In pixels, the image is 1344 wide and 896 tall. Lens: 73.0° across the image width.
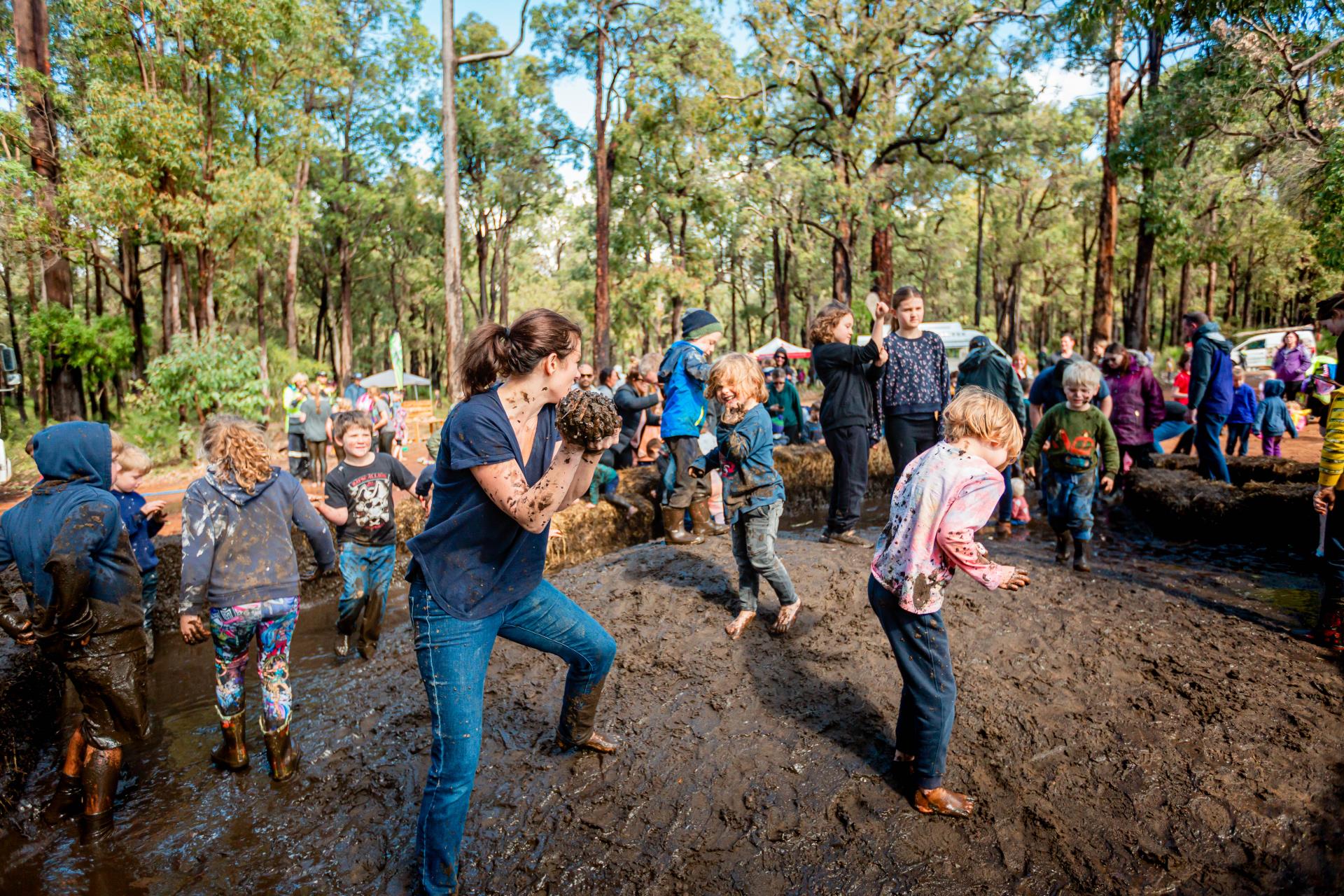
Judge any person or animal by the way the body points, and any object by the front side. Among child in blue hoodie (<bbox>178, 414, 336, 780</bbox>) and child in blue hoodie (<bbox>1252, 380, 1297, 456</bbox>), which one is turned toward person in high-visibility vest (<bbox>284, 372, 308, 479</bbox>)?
child in blue hoodie (<bbox>178, 414, 336, 780</bbox>)

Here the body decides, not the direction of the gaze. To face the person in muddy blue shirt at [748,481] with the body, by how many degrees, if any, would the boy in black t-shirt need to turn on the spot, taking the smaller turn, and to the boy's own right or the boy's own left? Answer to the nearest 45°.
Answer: approximately 45° to the boy's own left

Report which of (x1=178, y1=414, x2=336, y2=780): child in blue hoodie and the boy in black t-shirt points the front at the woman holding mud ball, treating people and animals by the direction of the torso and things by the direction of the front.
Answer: the boy in black t-shirt

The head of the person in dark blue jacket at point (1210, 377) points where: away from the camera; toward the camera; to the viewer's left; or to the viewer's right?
to the viewer's left

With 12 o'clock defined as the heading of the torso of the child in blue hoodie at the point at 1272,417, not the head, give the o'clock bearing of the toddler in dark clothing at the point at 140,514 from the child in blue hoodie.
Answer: The toddler in dark clothing is roughly at 7 o'clock from the child in blue hoodie.

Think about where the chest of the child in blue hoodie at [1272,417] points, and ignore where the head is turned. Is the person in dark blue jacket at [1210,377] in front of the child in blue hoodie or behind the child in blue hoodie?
behind

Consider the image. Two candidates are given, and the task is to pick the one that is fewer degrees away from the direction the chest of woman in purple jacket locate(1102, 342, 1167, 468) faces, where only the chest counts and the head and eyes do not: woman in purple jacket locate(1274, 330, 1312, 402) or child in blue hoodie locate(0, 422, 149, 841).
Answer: the child in blue hoodie

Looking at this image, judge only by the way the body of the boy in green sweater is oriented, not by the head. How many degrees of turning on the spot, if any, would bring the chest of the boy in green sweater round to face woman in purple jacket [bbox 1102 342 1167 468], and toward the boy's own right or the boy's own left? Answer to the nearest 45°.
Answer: approximately 180°

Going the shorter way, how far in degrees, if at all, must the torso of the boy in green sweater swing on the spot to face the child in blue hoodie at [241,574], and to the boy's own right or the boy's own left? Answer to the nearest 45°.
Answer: approximately 45° to the boy's own right

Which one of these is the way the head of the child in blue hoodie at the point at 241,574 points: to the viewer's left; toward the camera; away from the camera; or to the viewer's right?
away from the camera

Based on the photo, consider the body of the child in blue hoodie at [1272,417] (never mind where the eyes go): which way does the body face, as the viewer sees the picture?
away from the camera

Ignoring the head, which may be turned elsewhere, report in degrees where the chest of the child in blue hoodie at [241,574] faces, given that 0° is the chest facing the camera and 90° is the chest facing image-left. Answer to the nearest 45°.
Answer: approximately 180°
